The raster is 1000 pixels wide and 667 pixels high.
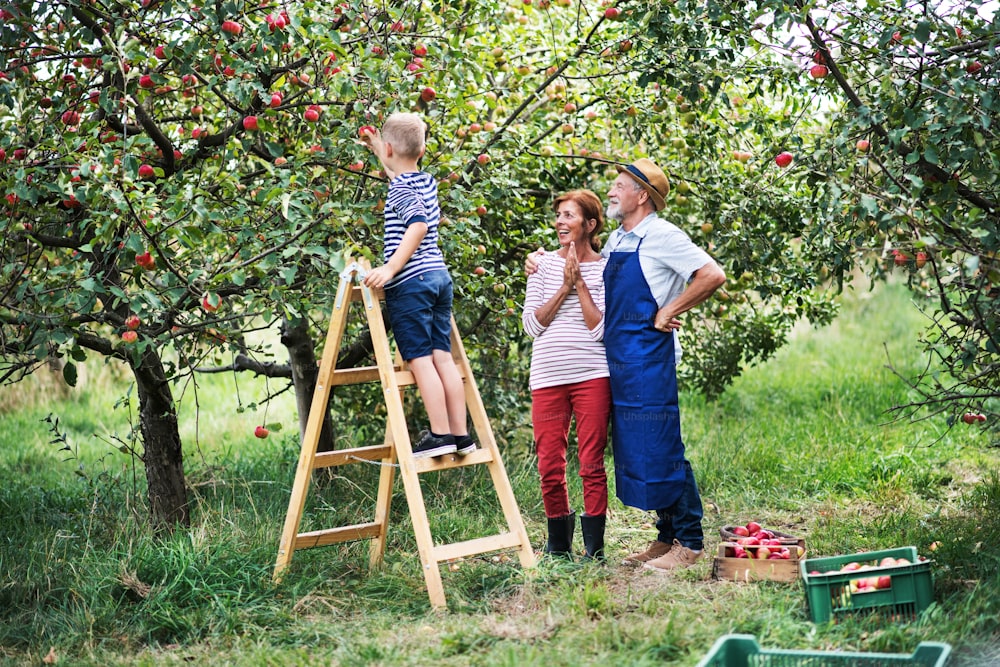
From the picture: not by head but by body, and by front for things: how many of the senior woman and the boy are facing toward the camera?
1

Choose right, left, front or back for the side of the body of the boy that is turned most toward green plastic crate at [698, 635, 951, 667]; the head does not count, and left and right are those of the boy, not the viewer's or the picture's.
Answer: back

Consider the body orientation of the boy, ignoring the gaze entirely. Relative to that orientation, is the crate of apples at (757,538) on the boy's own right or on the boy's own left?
on the boy's own right

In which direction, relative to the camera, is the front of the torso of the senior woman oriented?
toward the camera

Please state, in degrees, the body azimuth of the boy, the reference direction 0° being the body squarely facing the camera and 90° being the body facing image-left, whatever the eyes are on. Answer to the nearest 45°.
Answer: approximately 135°

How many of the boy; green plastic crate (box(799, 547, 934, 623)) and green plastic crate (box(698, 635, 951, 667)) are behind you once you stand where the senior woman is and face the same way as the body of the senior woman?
0

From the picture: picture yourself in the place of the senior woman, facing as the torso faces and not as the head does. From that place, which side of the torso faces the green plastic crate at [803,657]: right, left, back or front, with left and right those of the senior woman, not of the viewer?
front

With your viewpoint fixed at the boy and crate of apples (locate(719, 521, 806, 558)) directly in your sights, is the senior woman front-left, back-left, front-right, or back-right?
front-left

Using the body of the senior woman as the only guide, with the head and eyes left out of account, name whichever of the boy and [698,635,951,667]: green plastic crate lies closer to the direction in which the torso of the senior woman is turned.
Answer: the green plastic crate

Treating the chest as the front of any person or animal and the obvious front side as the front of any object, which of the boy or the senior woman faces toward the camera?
the senior woman

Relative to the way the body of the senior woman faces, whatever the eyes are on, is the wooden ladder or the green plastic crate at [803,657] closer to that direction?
the green plastic crate

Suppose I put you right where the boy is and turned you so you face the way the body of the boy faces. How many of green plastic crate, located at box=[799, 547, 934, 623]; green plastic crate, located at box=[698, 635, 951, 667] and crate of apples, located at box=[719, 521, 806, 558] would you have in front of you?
0

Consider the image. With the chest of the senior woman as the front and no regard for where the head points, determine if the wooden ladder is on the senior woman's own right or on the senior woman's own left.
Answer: on the senior woman's own right

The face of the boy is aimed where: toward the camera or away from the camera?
away from the camera
